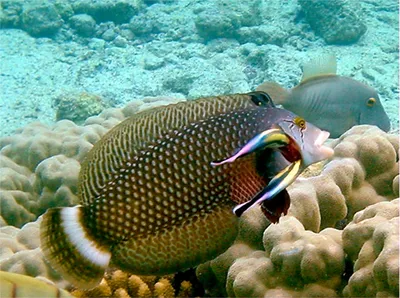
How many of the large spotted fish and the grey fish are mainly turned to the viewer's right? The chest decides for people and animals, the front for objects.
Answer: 2

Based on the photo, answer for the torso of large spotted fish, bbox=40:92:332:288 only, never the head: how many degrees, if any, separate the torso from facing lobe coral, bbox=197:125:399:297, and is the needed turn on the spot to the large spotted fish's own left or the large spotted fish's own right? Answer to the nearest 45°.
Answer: approximately 45° to the large spotted fish's own left

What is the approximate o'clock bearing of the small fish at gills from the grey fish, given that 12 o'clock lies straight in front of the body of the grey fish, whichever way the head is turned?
The small fish at gills is roughly at 3 o'clock from the grey fish.

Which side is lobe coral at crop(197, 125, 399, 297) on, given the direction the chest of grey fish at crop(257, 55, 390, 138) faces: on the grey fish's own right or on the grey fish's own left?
on the grey fish's own right

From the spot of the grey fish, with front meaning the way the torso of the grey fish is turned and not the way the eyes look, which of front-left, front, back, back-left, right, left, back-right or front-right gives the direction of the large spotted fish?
right

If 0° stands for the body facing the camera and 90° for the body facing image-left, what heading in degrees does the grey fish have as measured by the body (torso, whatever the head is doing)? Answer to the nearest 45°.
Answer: approximately 270°

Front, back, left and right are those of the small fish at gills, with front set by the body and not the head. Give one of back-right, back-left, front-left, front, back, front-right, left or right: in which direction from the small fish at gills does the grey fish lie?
left

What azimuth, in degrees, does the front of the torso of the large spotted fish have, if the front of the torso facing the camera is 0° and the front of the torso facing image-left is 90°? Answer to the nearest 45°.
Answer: approximately 270°

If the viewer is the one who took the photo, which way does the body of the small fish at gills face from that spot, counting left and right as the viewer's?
facing to the right of the viewer
